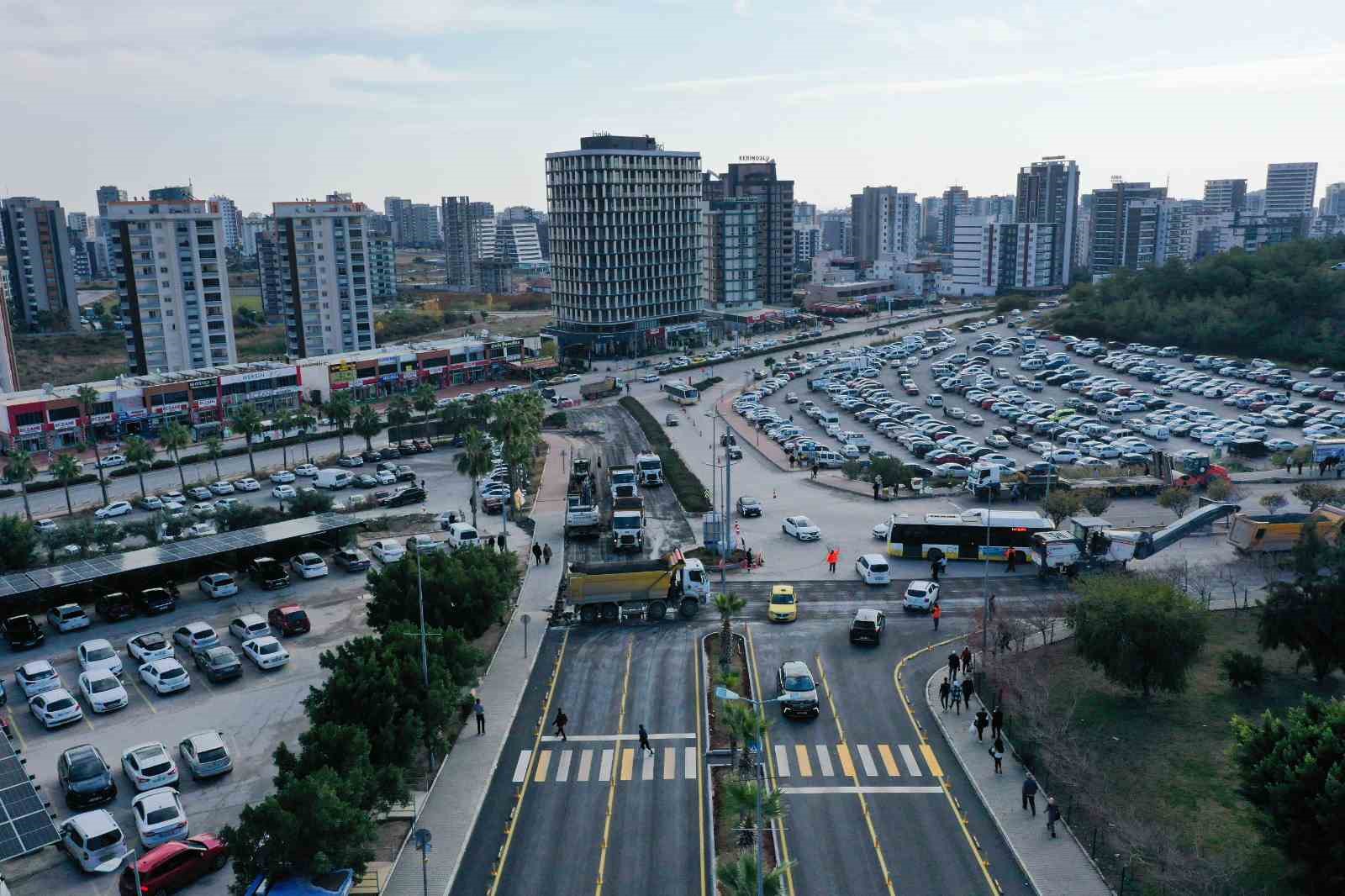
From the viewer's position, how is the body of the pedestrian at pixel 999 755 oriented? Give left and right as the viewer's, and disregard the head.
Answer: facing away from the viewer

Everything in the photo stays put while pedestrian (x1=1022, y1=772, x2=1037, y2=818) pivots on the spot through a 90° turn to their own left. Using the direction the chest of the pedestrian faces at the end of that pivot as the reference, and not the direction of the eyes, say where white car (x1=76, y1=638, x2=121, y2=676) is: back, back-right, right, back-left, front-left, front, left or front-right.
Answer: front

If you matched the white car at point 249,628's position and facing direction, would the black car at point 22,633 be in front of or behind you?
in front

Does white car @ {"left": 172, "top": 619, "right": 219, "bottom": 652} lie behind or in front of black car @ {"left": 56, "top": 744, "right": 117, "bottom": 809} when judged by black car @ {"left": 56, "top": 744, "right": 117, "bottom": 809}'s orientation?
behind

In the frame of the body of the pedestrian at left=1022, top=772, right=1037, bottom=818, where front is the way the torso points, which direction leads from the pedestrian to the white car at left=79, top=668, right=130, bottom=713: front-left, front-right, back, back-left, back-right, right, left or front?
left
